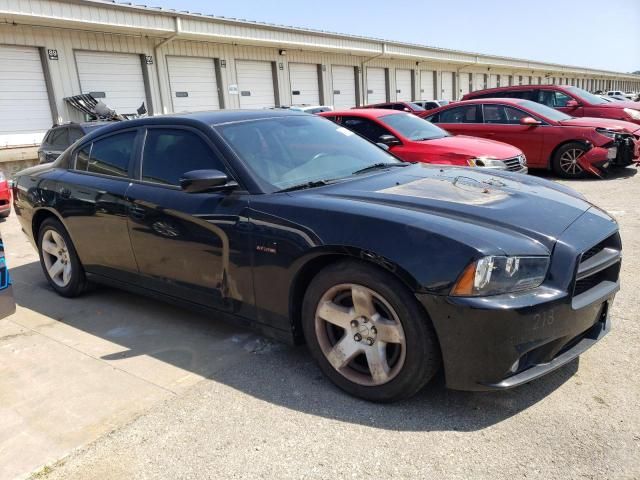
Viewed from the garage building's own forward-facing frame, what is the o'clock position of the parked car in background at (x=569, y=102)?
The parked car in background is roughly at 11 o'clock from the garage building.

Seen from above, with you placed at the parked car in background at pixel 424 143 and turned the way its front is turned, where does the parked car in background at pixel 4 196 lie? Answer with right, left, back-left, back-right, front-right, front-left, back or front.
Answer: back-right

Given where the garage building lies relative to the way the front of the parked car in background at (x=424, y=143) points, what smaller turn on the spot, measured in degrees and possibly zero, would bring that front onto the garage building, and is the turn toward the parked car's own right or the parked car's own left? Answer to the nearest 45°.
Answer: approximately 180°

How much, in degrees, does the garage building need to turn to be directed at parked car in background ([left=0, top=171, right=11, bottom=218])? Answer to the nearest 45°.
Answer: approximately 45° to its right

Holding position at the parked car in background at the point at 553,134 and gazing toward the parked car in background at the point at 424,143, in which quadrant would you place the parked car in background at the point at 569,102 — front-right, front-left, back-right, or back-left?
back-right

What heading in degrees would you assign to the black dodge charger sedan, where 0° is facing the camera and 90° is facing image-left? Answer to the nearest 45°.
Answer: approximately 315°

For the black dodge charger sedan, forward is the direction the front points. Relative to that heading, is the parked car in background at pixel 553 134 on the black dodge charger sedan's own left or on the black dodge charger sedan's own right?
on the black dodge charger sedan's own left
